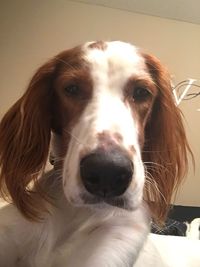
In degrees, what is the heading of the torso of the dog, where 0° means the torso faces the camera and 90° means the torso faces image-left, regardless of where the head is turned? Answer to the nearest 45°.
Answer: approximately 0°
